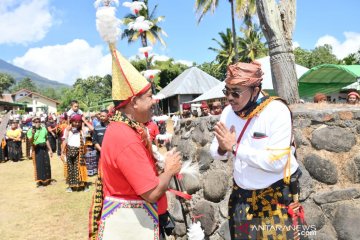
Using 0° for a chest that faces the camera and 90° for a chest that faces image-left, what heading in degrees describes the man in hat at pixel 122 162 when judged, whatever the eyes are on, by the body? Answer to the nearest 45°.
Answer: approximately 270°

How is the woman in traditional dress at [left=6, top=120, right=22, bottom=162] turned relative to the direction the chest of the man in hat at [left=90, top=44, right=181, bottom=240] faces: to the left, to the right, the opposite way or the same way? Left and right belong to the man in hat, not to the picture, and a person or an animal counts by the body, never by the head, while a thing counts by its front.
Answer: to the right

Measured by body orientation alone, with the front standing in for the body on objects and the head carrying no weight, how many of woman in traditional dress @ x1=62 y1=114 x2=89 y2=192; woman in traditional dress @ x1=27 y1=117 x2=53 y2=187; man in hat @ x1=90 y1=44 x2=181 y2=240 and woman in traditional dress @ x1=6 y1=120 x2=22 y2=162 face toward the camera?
3

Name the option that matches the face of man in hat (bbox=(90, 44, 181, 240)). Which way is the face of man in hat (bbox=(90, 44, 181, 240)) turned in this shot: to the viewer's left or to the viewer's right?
to the viewer's right

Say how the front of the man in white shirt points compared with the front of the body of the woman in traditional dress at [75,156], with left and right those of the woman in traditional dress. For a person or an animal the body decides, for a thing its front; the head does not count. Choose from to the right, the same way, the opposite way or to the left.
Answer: to the right

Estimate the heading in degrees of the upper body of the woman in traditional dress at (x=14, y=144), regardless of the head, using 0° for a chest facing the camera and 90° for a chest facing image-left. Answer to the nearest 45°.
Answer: approximately 0°
